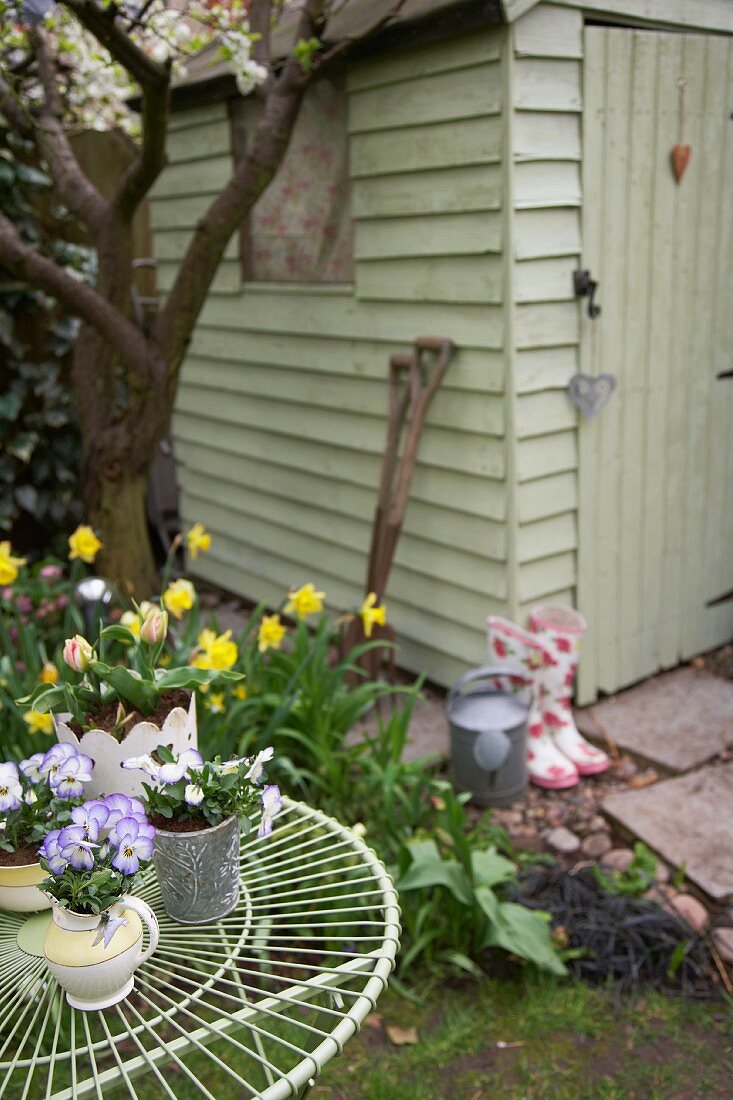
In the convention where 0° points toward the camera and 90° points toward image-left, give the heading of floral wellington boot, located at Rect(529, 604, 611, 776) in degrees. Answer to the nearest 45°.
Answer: approximately 315°

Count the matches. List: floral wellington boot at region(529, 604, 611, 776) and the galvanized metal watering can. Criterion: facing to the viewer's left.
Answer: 0

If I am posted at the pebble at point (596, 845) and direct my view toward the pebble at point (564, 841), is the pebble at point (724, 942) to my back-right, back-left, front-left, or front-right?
back-left

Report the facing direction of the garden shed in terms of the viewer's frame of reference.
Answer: facing the viewer and to the right of the viewer

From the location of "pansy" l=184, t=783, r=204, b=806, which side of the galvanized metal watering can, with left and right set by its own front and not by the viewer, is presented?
front

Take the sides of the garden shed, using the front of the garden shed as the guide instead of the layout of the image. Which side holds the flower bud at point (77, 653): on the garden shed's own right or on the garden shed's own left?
on the garden shed's own right

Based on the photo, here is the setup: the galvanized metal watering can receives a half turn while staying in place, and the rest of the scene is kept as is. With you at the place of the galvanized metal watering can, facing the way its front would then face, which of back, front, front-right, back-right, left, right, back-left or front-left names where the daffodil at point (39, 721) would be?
back-left
